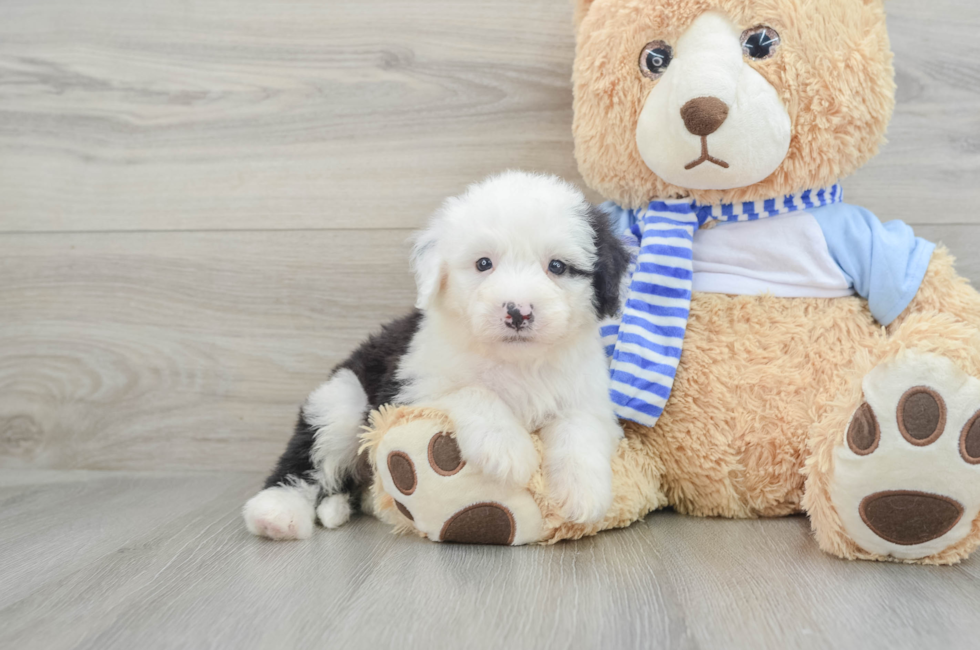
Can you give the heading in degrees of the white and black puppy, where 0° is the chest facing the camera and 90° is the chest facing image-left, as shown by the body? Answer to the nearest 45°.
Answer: approximately 315°

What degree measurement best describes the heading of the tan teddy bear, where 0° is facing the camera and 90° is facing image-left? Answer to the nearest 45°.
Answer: approximately 0°
